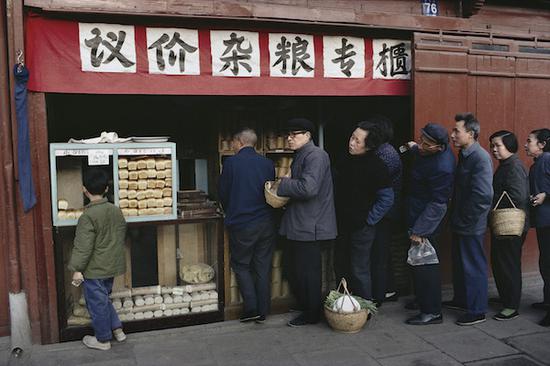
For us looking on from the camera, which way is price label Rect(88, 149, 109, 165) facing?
facing the viewer

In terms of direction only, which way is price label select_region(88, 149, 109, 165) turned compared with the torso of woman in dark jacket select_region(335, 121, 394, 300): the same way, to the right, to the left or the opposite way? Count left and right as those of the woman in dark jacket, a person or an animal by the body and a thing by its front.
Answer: to the left

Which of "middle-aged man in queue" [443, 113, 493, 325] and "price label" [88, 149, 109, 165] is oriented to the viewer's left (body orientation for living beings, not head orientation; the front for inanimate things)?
the middle-aged man in queue

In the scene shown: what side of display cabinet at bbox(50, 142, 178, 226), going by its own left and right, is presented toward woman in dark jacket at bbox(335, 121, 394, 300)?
left

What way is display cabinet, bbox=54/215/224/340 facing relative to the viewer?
toward the camera

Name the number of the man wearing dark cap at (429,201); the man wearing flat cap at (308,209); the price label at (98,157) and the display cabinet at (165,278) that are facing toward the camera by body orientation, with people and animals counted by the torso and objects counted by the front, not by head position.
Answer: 2

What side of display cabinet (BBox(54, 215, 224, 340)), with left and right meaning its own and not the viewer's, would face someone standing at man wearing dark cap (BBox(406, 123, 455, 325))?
left

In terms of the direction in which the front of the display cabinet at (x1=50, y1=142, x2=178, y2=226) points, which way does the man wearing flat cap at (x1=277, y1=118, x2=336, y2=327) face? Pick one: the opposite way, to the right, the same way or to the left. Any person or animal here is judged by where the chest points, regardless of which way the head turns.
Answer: to the right

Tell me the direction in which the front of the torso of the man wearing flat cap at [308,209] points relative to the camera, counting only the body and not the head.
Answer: to the viewer's left

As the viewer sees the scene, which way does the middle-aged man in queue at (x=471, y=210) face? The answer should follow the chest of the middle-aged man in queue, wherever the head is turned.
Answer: to the viewer's left

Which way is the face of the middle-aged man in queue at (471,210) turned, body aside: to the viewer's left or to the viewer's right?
to the viewer's left

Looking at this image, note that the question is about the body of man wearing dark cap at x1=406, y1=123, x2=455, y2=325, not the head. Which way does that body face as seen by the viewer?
to the viewer's left

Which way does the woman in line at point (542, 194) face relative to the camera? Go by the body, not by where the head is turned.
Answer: to the viewer's left

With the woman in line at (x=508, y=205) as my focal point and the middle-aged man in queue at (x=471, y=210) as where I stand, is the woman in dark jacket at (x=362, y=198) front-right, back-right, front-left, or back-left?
back-left

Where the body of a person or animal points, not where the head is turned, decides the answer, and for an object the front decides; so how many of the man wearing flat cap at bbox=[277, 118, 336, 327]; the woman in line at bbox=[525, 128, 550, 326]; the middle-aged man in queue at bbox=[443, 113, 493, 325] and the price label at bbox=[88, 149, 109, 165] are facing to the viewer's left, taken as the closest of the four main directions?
3

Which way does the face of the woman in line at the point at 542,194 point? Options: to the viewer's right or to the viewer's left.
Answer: to the viewer's left
